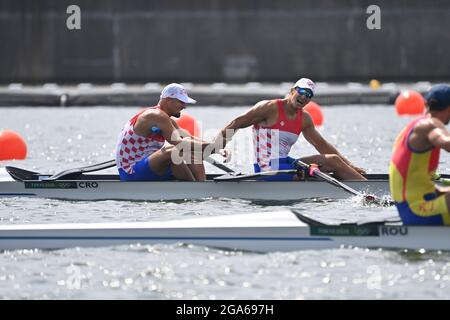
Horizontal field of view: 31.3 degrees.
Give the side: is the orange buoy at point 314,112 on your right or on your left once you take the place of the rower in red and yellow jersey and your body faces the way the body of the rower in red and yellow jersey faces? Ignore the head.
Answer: on your left

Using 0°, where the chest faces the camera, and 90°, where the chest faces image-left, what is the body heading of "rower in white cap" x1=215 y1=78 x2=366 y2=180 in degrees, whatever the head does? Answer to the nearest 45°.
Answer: approximately 315°

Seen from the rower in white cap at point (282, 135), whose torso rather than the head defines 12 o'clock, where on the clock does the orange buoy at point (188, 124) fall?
The orange buoy is roughly at 7 o'clock from the rower in white cap.

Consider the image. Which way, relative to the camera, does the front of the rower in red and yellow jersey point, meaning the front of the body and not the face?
to the viewer's right

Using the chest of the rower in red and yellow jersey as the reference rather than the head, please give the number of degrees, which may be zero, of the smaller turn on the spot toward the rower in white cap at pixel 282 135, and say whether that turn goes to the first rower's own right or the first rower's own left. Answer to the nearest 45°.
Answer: approximately 135° to the first rower's own left

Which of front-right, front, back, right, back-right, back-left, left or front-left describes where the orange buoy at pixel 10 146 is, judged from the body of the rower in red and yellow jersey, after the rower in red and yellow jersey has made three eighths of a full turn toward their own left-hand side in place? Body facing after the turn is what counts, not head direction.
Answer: front

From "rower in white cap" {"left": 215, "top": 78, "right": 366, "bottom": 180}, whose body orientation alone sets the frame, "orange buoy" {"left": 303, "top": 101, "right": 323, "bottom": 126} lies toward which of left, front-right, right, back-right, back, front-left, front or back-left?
back-left

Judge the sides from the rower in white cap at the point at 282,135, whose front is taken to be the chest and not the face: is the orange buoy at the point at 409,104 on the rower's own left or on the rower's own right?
on the rower's own left
